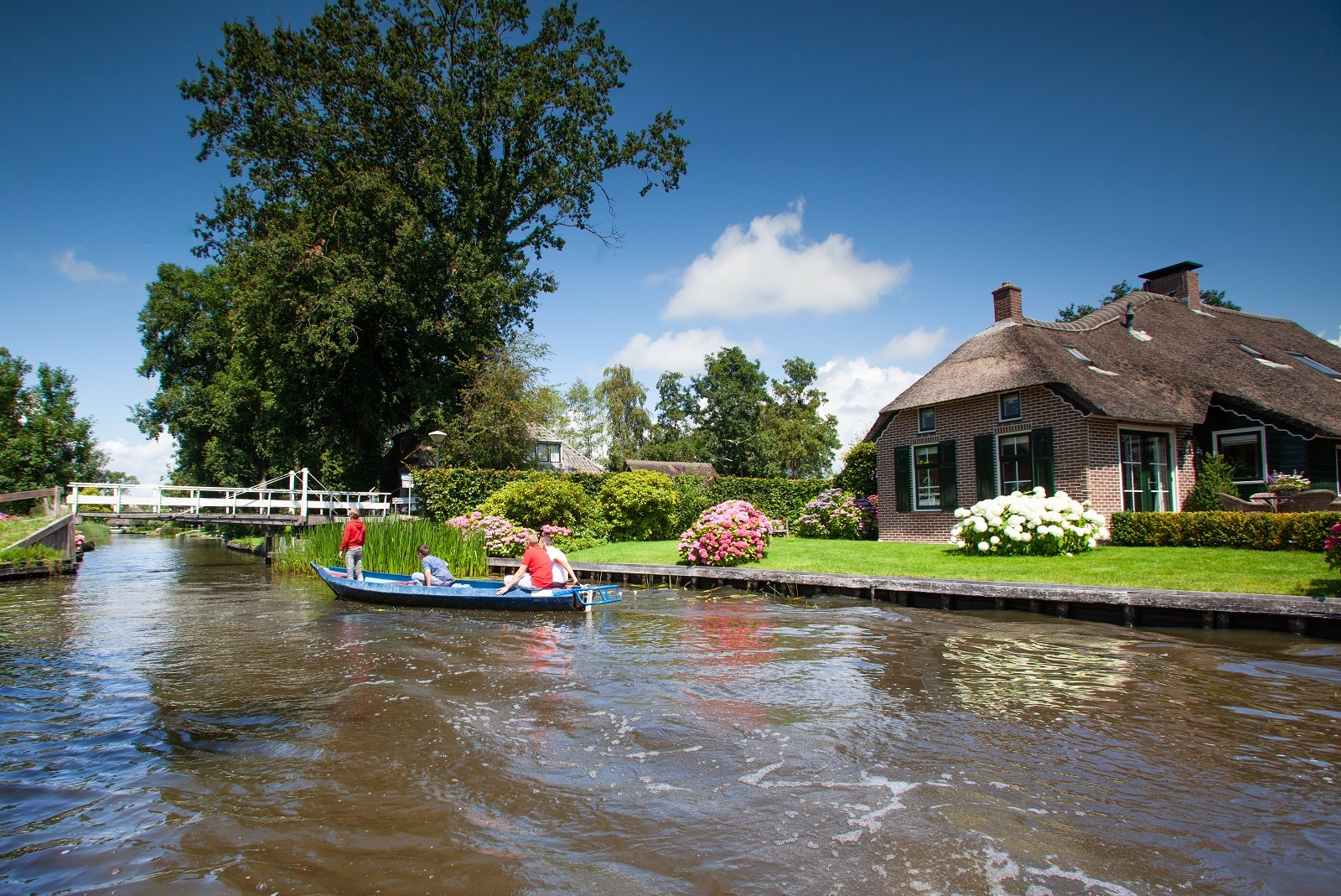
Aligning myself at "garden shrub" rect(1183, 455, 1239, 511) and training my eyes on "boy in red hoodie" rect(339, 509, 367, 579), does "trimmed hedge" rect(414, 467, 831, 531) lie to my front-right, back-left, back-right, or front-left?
front-right

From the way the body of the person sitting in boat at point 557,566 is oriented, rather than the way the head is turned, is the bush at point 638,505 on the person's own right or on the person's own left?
on the person's own right

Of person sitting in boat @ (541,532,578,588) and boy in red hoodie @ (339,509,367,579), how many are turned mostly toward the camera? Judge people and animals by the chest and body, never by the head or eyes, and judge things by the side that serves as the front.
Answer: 0

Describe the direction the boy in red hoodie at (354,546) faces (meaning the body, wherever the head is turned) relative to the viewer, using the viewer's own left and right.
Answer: facing away from the viewer and to the left of the viewer

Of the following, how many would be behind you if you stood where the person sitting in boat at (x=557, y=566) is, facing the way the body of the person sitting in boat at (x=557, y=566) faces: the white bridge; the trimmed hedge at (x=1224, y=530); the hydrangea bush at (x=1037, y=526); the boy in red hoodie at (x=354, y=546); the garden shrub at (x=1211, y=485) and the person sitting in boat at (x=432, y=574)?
3

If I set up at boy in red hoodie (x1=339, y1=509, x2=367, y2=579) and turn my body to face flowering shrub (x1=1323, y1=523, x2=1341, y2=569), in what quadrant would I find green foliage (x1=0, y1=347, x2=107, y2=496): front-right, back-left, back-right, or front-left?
back-left

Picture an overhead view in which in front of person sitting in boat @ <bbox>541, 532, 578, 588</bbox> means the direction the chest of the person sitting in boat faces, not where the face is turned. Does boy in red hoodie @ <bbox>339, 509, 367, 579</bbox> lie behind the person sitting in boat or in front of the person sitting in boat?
in front

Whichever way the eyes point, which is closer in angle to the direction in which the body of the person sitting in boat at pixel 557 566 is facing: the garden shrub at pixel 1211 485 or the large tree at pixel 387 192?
the large tree

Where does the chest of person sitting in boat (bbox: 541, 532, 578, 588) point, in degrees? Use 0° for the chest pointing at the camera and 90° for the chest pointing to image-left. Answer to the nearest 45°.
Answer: approximately 90°

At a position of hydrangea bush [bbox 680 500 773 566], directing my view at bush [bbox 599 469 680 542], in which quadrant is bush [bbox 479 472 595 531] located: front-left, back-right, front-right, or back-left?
front-left
